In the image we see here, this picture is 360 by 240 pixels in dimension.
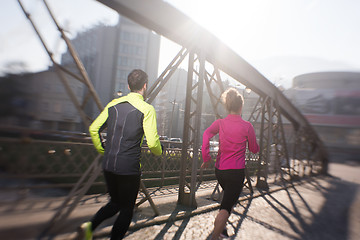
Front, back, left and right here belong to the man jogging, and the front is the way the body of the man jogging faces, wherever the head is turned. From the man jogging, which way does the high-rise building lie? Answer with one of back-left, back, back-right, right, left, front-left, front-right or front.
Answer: front-left

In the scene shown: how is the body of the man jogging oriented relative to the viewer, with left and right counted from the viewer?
facing away from the viewer and to the right of the viewer

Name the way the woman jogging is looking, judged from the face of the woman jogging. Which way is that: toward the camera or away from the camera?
away from the camera

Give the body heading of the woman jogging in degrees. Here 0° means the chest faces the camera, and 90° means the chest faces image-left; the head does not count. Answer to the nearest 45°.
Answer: approximately 180°

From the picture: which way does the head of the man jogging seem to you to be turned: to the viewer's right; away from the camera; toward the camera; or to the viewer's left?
away from the camera

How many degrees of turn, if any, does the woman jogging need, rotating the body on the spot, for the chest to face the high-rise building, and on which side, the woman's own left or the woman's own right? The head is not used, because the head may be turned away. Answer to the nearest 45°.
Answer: approximately 45° to the woman's own left
